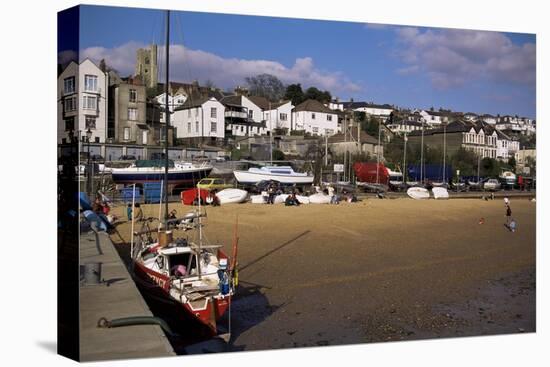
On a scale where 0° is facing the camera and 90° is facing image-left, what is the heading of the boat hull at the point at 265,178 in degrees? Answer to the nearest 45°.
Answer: approximately 90°

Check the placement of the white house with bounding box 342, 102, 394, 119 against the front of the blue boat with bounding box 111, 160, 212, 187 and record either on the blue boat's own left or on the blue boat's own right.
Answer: on the blue boat's own left

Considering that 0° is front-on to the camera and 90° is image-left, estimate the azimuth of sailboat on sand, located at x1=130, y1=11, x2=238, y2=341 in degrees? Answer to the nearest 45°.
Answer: approximately 135°

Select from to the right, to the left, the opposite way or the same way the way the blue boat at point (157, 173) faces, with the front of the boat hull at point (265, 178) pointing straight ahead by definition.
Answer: the opposite way

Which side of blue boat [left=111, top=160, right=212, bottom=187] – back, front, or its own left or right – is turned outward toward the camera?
right

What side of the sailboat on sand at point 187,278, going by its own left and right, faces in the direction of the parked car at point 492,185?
right

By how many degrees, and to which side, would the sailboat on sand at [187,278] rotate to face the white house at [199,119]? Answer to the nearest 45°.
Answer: approximately 45° to its right

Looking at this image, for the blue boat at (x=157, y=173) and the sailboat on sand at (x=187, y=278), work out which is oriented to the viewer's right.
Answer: the blue boat

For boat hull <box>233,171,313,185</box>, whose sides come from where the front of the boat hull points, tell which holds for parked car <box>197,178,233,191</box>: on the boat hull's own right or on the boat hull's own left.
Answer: on the boat hull's own left
